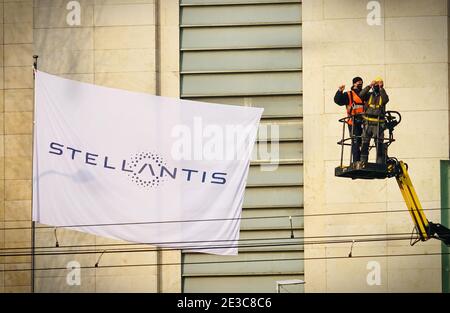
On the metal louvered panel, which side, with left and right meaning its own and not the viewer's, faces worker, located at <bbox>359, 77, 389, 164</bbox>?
left

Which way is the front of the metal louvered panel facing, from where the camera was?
facing the viewer

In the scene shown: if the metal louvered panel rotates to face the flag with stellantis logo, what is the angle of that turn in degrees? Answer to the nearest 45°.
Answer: approximately 45° to its right
